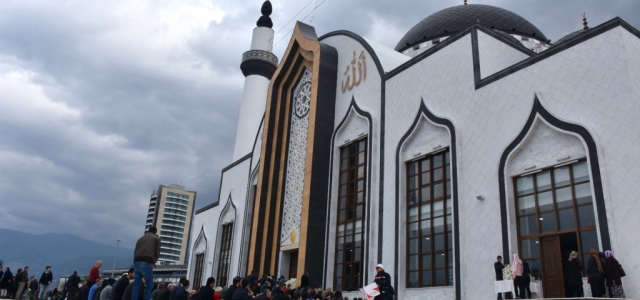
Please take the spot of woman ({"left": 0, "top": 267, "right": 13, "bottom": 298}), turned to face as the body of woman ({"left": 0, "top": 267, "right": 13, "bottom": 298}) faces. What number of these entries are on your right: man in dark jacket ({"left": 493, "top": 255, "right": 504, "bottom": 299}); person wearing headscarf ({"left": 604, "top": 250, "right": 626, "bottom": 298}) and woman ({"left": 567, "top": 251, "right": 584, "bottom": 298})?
3

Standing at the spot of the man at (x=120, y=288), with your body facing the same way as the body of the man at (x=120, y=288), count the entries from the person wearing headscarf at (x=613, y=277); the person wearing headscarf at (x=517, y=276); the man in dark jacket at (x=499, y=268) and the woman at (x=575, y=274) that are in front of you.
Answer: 4

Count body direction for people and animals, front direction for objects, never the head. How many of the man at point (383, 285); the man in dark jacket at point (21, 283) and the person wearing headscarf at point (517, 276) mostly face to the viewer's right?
1

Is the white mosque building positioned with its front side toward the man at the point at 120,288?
yes

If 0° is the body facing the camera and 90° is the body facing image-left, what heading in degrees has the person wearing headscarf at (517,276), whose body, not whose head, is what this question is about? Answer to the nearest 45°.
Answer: approximately 90°

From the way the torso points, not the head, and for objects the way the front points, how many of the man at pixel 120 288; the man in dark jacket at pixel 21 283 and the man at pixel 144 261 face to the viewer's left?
0

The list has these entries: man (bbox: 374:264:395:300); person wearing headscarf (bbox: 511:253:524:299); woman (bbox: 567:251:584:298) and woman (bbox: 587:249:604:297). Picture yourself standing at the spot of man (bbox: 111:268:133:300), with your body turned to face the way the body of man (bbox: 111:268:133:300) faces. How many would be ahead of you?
4

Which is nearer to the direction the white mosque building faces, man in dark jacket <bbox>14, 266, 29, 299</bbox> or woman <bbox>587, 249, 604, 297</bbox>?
the man in dark jacket

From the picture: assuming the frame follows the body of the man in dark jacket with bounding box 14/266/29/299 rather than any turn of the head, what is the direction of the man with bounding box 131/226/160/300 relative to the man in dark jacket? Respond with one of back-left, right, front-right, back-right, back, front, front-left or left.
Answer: right

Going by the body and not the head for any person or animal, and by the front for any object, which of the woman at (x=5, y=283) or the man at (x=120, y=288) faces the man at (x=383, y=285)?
the man at (x=120, y=288)

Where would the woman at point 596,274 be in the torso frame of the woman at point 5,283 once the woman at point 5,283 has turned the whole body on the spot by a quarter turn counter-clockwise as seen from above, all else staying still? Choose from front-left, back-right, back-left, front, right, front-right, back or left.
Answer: back

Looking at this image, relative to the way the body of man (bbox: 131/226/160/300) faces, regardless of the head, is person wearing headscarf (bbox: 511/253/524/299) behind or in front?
in front

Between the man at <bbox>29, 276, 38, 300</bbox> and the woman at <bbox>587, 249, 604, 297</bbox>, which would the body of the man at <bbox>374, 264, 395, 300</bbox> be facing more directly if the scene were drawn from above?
the man

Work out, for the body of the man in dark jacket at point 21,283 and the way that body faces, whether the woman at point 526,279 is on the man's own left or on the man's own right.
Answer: on the man's own right

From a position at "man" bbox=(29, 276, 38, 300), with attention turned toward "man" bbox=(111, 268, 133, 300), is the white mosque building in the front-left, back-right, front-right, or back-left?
front-left

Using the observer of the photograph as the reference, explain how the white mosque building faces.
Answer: facing the viewer and to the left of the viewer
